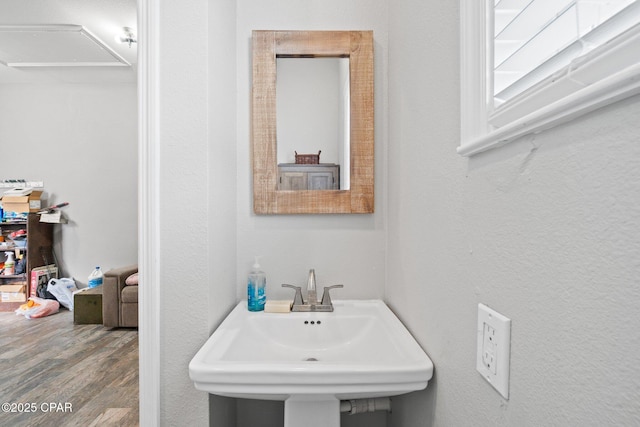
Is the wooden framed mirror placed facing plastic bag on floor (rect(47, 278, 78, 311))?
no

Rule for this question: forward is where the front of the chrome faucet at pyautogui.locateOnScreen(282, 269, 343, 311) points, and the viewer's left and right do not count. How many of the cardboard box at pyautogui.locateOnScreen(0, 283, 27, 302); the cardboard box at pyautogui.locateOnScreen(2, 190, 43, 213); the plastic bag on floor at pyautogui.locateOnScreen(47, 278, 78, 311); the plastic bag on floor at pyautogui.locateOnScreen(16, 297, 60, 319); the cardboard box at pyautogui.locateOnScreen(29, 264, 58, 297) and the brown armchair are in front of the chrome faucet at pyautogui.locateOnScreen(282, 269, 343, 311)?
0

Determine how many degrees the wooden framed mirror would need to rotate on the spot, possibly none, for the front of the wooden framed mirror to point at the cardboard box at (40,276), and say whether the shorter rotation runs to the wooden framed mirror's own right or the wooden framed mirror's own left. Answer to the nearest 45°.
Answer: approximately 135° to the wooden framed mirror's own right

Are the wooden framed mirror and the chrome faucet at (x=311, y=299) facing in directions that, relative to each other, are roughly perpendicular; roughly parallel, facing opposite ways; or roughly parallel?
roughly parallel

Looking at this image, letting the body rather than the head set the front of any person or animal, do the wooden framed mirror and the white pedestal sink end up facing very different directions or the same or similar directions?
same or similar directions

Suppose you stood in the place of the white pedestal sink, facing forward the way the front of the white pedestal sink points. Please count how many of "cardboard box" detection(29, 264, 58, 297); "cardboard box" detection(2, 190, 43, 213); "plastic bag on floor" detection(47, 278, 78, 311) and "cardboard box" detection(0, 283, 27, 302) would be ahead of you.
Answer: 0

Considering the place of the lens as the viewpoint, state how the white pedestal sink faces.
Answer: facing the viewer

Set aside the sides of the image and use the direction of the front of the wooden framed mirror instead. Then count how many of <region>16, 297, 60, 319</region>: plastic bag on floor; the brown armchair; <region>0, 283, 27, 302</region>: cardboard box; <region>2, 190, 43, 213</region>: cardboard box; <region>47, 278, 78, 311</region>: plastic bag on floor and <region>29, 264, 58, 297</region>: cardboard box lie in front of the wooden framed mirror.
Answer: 0

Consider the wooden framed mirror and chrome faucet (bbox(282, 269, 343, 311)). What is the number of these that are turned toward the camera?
2

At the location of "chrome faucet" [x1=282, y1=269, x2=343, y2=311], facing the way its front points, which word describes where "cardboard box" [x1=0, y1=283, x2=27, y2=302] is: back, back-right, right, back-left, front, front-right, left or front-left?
back-right

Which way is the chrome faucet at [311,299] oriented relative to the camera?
toward the camera

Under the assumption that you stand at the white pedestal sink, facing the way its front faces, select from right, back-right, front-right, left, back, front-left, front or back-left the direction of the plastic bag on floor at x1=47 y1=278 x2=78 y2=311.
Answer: back-right

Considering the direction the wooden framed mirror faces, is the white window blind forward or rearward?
forward

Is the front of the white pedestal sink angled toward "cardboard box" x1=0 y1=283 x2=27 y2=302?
no
